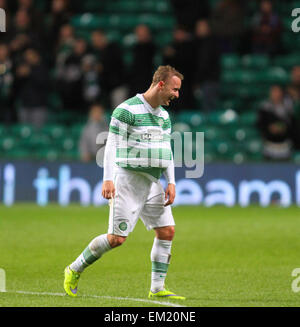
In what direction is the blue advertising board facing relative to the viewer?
toward the camera

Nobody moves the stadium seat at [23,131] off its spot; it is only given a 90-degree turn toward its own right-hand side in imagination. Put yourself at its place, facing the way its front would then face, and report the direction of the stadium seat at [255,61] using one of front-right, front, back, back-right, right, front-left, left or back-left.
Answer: back

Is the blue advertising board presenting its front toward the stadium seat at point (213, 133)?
no

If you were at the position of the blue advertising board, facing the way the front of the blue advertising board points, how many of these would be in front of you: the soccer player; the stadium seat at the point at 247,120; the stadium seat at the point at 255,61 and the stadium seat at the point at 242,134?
1

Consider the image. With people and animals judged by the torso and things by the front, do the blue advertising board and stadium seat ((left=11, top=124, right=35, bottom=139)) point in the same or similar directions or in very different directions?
same or similar directions

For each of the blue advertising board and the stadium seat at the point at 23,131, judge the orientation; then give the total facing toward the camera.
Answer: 2

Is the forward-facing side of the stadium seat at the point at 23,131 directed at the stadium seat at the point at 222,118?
no

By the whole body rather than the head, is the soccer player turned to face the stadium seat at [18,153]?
no

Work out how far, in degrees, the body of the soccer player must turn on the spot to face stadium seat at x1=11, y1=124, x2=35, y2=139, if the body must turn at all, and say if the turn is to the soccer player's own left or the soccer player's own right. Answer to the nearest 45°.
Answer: approximately 135° to the soccer player's own left

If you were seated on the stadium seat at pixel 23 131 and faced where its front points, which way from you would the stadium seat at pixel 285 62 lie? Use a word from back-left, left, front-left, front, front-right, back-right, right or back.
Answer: left

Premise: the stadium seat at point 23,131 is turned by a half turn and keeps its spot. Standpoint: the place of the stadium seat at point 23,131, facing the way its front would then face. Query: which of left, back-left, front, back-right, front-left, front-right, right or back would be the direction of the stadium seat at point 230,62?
right

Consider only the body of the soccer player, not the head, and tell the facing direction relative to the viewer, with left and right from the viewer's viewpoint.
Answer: facing the viewer and to the right of the viewer

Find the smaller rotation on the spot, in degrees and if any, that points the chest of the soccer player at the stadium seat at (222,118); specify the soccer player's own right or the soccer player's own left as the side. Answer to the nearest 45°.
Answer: approximately 135° to the soccer player's own left
